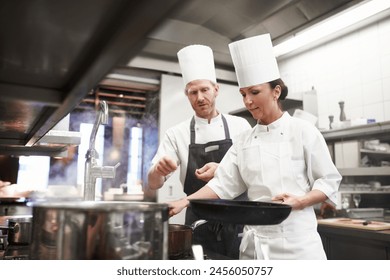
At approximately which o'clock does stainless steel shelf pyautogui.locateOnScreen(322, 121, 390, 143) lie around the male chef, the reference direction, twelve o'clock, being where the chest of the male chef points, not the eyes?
The stainless steel shelf is roughly at 8 o'clock from the male chef.

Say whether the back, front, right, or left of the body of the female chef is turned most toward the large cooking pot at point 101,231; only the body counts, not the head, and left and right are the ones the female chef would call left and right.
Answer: front

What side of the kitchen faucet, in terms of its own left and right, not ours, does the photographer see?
right

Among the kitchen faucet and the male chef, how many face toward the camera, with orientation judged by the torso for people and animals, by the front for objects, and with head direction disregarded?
1

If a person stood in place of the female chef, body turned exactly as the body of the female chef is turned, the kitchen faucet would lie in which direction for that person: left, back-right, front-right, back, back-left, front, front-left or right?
front-right

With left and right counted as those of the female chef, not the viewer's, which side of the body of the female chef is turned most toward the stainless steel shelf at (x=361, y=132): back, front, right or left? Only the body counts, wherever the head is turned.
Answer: back

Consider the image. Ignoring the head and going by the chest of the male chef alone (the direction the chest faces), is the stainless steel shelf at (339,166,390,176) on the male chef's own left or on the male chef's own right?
on the male chef's own left

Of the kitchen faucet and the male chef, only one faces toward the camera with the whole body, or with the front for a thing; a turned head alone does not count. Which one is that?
the male chef

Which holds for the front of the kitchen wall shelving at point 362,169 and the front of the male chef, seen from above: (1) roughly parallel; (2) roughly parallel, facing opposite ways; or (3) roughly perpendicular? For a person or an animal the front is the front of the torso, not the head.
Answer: roughly perpendicular

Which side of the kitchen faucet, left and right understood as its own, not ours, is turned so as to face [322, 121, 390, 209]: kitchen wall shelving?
front

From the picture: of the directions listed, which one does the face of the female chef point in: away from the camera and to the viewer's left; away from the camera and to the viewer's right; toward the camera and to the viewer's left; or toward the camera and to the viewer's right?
toward the camera and to the viewer's left

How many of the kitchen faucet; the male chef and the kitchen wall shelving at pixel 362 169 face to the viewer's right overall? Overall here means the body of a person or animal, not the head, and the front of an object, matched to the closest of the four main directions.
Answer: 1

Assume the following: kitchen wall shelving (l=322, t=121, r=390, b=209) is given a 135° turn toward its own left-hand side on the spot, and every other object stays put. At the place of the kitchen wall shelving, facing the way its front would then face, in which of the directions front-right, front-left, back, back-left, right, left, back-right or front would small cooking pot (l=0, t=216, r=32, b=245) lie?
back-right

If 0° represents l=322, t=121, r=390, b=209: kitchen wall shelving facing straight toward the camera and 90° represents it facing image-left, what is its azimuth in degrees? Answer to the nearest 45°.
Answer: approximately 45°

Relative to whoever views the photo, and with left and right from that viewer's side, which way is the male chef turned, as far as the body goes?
facing the viewer

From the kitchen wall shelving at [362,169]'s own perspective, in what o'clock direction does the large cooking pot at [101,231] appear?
The large cooking pot is roughly at 11 o'clock from the kitchen wall shelving.

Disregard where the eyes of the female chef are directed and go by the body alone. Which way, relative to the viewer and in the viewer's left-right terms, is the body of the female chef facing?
facing the viewer and to the left of the viewer
